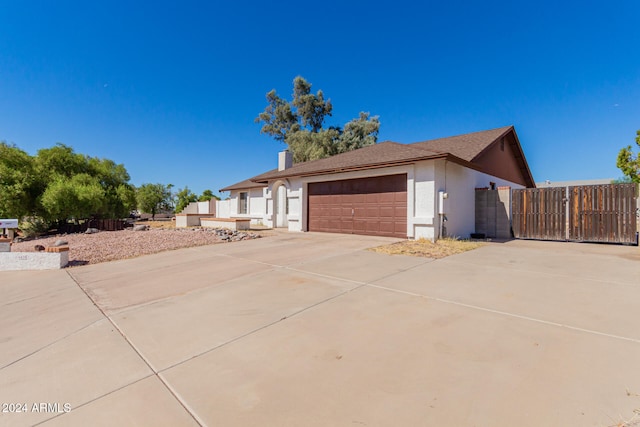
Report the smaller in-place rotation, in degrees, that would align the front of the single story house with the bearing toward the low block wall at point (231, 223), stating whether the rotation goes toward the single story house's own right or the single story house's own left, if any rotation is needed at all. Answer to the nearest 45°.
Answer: approximately 45° to the single story house's own right

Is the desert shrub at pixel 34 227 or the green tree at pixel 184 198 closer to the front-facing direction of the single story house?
the desert shrub

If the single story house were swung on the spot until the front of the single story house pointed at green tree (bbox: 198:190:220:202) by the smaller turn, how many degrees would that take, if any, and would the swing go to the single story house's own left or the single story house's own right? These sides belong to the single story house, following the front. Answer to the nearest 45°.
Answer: approximately 90° to the single story house's own right

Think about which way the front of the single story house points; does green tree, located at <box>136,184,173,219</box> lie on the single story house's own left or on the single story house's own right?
on the single story house's own right

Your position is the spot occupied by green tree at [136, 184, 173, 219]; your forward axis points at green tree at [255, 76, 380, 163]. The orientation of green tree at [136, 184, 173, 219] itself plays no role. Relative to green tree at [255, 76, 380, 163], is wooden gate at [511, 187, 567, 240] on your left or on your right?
right

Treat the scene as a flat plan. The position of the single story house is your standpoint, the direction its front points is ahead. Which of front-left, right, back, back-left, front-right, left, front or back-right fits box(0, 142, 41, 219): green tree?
front-right

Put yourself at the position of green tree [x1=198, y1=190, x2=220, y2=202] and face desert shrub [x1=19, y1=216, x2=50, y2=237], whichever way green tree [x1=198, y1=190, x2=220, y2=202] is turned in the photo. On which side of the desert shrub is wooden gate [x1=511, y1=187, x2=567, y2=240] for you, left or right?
left

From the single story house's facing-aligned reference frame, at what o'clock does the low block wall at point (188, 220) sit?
The low block wall is roughly at 2 o'clock from the single story house.

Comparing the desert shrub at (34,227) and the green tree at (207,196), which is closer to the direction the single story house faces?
the desert shrub

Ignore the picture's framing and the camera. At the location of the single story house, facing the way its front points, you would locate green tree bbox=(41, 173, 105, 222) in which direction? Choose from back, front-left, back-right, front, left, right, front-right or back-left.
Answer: front-right

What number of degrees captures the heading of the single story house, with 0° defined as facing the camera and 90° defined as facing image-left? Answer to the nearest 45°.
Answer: approximately 45°
